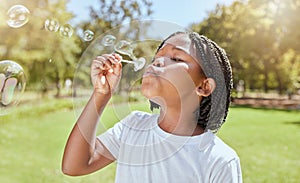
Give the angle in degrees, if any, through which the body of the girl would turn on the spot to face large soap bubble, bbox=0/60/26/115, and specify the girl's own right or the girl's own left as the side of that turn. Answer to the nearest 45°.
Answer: approximately 90° to the girl's own right

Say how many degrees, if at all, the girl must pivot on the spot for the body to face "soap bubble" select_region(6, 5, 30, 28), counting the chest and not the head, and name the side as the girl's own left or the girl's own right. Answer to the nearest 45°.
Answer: approximately 90° to the girl's own right
